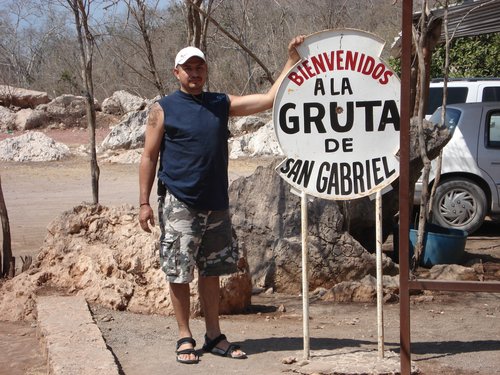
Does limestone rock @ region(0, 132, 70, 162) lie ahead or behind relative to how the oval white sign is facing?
behind

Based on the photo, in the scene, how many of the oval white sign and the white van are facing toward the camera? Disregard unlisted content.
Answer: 1

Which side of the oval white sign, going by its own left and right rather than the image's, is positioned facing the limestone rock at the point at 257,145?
back
